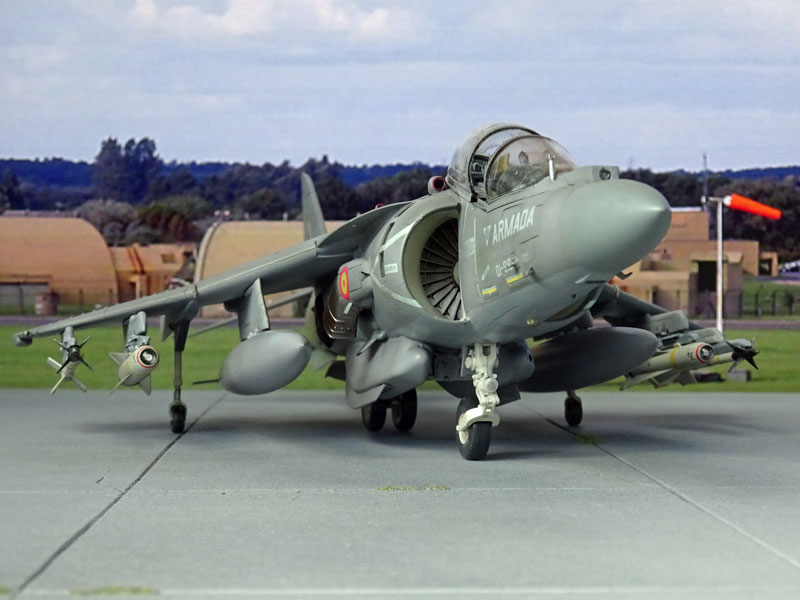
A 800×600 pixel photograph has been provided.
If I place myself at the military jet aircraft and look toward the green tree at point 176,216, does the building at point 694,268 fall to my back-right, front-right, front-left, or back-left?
front-right

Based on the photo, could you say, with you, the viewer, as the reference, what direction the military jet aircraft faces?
facing the viewer and to the right of the viewer

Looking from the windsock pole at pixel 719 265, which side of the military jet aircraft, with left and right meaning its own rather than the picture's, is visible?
left

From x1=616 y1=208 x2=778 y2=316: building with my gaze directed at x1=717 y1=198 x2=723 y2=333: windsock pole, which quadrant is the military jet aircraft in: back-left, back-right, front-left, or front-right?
front-right

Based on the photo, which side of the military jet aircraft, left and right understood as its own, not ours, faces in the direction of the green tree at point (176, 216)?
back

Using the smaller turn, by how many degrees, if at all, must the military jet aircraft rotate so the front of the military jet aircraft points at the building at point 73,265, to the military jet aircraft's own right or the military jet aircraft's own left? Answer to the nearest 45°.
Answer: approximately 180°

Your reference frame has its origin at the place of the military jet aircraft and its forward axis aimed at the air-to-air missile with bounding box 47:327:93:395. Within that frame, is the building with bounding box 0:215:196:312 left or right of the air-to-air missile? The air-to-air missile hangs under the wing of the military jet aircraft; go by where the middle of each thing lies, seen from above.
right

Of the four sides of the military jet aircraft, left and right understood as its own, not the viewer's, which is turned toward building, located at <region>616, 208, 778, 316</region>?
left
